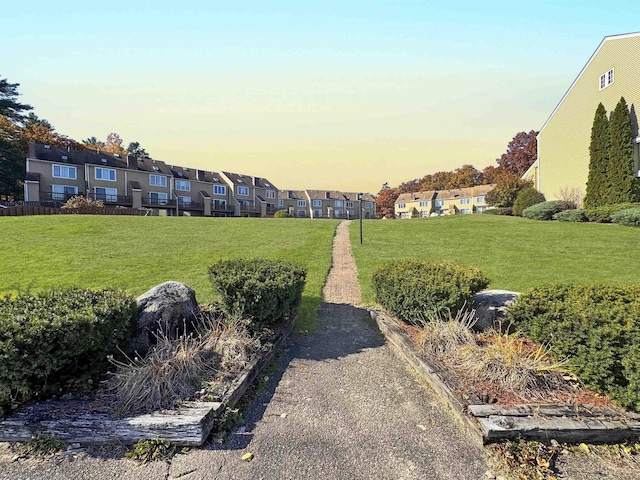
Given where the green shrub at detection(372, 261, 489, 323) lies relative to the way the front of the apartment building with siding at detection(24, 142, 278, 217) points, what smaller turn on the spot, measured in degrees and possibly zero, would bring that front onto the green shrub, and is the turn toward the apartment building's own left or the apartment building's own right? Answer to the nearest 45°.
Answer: approximately 45° to the apartment building's own right

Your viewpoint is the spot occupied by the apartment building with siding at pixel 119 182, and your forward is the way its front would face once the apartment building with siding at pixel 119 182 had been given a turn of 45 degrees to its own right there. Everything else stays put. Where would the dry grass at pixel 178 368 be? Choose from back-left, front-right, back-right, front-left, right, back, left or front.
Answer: front

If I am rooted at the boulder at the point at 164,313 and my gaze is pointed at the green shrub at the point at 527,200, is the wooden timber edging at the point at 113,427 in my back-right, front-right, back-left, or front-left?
back-right

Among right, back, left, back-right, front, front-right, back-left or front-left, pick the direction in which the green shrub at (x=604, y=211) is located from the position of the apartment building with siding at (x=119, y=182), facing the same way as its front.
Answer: front

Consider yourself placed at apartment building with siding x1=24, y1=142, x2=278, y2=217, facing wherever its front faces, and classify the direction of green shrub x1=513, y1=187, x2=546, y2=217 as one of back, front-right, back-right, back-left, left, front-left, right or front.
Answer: front

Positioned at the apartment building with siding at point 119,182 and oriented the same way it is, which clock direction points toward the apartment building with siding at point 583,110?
the apartment building with siding at point 583,110 is roughly at 12 o'clock from the apartment building with siding at point 119,182.

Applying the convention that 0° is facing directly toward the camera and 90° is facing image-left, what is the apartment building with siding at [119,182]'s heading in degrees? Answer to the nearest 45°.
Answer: approximately 315°

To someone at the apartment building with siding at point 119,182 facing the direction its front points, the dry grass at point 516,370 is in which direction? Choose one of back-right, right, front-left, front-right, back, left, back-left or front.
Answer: front-right

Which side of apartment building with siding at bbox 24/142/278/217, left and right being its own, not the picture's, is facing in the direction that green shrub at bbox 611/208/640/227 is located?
front

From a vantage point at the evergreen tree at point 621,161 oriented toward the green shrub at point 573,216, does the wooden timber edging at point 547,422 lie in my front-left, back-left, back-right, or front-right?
front-left

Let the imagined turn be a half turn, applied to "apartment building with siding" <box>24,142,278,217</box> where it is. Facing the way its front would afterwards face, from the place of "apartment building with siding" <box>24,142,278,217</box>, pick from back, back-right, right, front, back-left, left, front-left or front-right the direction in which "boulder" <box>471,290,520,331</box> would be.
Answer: back-left

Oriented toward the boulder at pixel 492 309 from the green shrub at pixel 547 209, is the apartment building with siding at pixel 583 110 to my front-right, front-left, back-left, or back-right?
back-left

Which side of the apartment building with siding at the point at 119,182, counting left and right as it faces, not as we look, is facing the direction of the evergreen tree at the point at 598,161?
front

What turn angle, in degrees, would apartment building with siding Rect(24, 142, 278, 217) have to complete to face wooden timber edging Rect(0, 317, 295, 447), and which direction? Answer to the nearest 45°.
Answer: approximately 45° to its right

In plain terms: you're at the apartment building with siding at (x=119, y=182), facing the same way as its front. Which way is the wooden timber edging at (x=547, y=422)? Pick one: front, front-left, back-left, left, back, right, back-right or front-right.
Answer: front-right

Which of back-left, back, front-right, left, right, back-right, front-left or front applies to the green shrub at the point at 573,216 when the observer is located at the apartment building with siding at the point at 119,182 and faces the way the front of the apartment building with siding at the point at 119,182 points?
front
